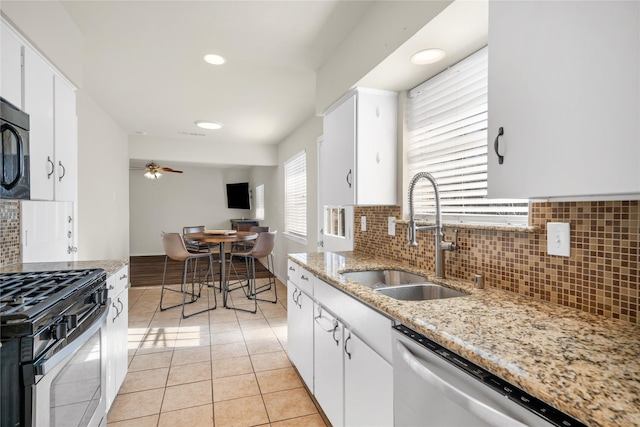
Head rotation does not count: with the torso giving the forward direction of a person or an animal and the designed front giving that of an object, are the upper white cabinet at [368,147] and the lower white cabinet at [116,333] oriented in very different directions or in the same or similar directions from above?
very different directions

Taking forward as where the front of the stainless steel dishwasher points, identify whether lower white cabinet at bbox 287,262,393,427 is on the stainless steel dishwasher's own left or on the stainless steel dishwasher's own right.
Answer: on the stainless steel dishwasher's own right

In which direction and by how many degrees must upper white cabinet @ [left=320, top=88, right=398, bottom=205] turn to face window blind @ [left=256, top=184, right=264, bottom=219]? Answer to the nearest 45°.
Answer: approximately 90° to its right

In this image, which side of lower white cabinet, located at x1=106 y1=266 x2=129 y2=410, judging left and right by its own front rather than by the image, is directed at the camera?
right

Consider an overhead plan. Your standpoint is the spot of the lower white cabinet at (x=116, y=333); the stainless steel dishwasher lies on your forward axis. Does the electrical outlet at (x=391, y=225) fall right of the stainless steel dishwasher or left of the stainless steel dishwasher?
left
